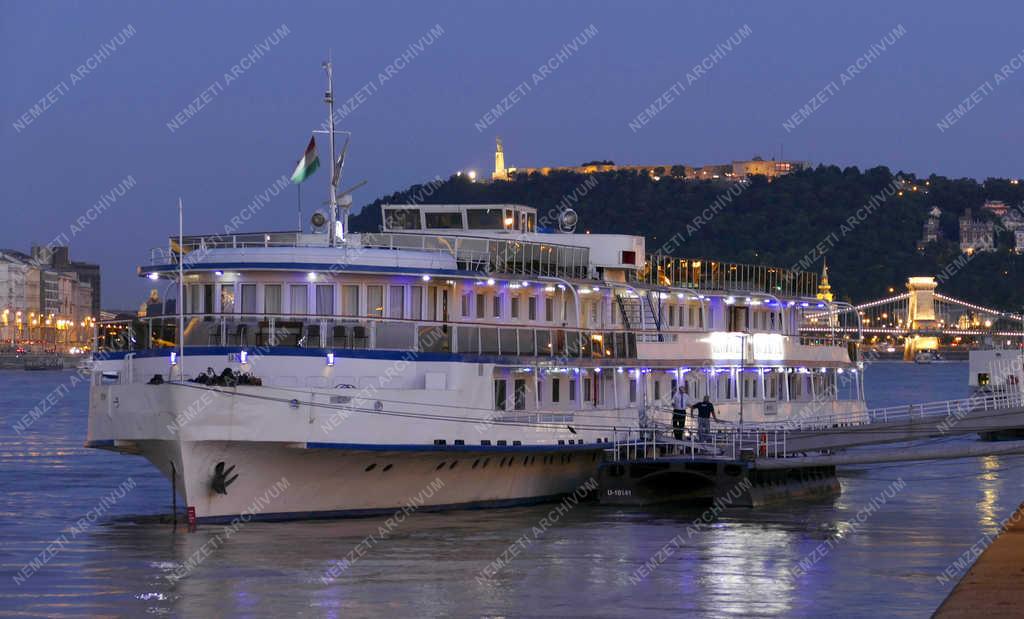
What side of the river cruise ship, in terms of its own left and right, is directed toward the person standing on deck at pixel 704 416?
back

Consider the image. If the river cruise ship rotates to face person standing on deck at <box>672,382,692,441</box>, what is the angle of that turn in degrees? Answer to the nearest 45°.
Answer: approximately 180°

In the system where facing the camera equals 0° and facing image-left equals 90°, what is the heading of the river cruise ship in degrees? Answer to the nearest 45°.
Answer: approximately 45°
